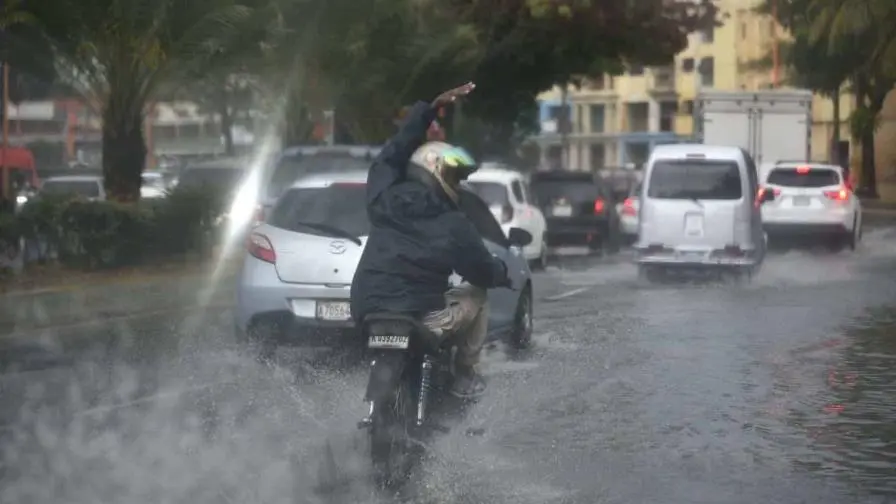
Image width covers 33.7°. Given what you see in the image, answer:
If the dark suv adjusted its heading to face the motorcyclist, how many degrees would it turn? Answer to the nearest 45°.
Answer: approximately 180°

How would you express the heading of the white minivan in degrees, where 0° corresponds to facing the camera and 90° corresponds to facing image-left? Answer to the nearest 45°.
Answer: approximately 180°

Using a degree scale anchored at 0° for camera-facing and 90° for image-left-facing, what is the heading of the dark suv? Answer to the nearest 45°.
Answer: approximately 180°

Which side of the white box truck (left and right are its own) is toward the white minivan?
back

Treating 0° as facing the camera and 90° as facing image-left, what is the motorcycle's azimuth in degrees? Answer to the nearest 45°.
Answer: approximately 180°

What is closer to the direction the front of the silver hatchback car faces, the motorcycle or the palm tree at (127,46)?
the palm tree

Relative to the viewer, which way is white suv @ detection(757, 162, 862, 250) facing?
away from the camera

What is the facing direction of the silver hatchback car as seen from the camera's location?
facing away from the viewer and to the right of the viewer

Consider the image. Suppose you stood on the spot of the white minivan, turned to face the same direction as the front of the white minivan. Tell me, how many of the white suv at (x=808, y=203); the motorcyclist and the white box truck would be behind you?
1

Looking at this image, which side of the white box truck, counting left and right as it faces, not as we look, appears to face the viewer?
back

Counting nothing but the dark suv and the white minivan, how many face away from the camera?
2

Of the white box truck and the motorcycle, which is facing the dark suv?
the motorcycle

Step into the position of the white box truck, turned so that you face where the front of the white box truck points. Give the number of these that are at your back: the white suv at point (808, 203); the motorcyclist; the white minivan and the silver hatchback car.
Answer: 4

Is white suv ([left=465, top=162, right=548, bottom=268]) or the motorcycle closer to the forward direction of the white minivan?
the white suv
